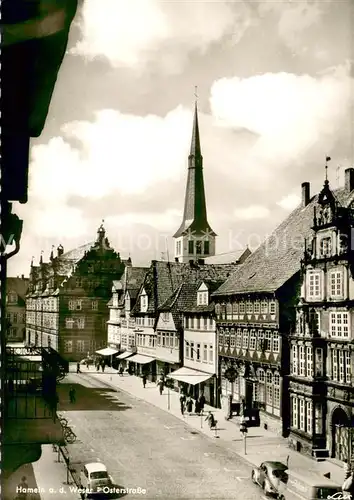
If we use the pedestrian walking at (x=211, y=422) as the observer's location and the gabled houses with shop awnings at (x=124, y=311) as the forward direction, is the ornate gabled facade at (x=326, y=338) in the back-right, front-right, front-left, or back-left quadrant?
back-right

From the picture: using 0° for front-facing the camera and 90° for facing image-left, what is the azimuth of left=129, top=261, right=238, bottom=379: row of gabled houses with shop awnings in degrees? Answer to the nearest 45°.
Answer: approximately 45°

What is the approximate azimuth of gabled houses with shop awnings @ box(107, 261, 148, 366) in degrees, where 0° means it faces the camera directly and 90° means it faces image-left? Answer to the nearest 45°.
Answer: approximately 45°

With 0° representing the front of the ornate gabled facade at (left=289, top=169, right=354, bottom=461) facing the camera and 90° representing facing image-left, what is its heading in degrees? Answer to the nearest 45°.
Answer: approximately 45°
